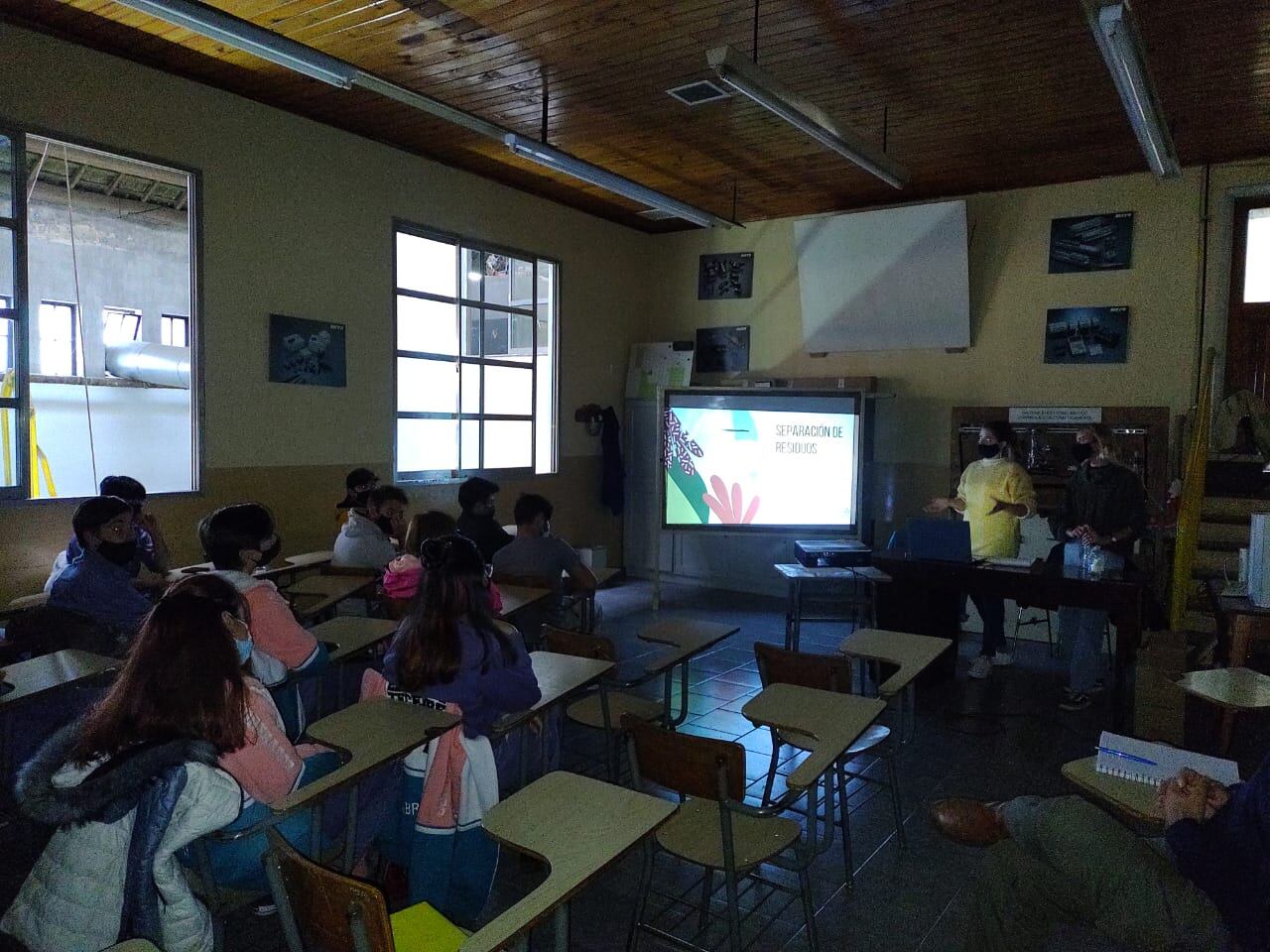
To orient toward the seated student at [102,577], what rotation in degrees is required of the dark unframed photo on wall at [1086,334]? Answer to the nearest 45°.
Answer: approximately 45° to its right

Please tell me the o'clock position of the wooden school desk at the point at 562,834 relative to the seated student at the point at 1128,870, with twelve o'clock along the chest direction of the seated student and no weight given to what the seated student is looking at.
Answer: The wooden school desk is roughly at 11 o'clock from the seated student.

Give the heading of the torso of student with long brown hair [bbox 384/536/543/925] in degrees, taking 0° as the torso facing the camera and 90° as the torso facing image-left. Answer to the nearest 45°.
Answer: approximately 225°

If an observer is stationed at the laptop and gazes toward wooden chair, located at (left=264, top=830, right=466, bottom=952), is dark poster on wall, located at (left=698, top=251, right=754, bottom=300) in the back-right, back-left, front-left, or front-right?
back-right

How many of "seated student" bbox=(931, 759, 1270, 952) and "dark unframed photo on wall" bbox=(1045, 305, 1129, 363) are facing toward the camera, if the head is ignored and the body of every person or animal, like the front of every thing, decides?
1

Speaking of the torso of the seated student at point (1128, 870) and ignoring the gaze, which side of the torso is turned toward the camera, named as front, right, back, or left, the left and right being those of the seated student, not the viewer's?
left

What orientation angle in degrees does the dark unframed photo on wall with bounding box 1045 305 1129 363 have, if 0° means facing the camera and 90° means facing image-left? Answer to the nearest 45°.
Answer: approximately 0°

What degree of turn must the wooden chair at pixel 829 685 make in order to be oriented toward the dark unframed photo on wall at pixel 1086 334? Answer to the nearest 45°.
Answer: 0° — it already faces it

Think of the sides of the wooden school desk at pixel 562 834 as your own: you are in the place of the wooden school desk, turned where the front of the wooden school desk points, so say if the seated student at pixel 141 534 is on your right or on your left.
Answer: on your left

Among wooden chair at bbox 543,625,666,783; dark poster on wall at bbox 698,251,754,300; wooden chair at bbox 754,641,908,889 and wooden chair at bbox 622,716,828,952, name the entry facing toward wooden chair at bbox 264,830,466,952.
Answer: the dark poster on wall
